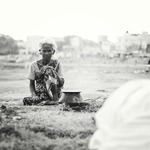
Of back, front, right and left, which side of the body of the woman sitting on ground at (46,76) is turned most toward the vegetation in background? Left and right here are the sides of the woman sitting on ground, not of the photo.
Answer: back

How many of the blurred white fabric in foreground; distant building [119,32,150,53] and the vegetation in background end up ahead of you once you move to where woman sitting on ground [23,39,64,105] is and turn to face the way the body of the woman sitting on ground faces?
1

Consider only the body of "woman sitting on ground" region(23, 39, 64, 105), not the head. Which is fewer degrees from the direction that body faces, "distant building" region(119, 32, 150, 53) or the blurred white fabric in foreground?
the blurred white fabric in foreground

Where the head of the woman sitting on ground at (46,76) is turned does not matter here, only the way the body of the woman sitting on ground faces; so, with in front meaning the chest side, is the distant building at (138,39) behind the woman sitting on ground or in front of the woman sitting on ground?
behind

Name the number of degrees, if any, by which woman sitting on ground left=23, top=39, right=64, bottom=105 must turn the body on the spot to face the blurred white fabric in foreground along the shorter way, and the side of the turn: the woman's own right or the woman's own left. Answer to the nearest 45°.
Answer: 0° — they already face it

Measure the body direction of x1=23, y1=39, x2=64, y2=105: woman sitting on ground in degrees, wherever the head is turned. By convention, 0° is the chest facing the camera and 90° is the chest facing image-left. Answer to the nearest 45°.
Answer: approximately 0°
